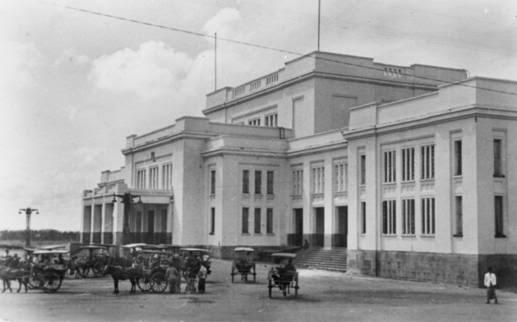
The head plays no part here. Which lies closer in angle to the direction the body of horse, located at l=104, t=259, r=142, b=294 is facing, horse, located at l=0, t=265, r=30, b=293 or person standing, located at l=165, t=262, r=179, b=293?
the horse

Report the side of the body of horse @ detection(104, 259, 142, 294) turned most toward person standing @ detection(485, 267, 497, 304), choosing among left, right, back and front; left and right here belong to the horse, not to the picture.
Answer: back

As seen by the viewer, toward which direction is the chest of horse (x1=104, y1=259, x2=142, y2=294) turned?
to the viewer's left

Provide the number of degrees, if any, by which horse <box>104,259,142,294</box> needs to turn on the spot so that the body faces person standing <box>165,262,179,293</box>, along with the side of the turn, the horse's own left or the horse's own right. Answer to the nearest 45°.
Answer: approximately 180°

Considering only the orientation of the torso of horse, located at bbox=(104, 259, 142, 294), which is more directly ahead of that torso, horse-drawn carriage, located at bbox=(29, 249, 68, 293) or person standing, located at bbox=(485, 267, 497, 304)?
the horse-drawn carriage

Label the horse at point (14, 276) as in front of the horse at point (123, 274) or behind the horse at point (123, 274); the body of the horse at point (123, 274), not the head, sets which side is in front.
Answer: in front

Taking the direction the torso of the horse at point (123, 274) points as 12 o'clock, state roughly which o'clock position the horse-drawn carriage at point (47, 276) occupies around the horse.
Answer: The horse-drawn carriage is roughly at 1 o'clock from the horse.

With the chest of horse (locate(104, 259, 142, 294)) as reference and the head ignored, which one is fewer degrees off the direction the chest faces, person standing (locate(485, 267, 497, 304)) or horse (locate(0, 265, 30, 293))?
the horse
